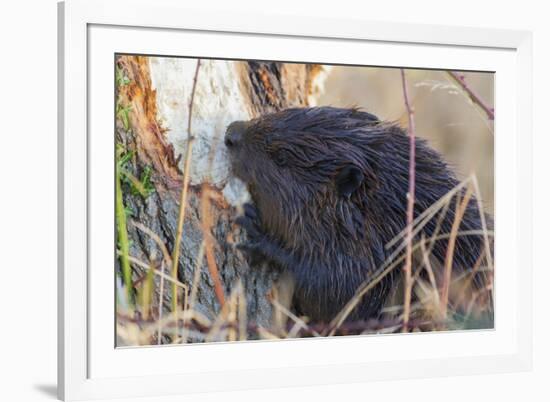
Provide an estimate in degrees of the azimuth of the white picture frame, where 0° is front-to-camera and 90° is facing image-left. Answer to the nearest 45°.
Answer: approximately 315°
